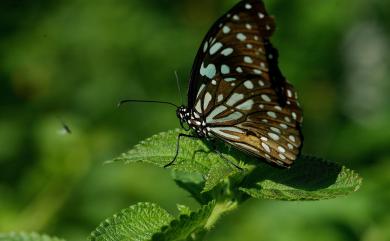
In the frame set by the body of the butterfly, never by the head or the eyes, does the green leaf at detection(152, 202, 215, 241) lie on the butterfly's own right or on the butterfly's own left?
on the butterfly's own left

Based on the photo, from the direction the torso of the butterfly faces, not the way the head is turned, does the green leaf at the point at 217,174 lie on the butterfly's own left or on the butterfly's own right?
on the butterfly's own left

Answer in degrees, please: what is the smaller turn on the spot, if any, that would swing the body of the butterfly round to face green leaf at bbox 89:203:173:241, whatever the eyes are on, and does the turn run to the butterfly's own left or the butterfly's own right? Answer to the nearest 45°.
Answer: approximately 45° to the butterfly's own left

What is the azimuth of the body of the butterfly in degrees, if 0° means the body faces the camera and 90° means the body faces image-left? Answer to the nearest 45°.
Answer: approximately 90°
